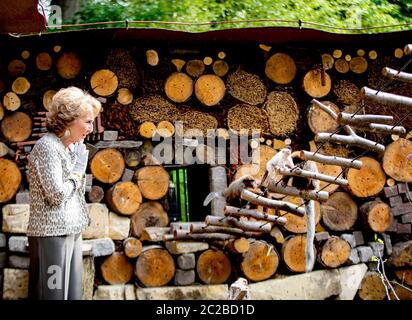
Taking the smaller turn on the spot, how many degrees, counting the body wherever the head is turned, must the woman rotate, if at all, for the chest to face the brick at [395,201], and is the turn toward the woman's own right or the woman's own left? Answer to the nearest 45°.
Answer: approximately 45° to the woman's own left

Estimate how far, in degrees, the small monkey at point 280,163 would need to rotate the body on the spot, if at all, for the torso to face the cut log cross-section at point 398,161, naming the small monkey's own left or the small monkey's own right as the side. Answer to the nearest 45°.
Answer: approximately 45° to the small monkey's own left

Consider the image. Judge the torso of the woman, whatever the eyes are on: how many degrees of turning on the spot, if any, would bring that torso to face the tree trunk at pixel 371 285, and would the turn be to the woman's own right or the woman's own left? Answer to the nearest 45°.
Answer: approximately 45° to the woman's own left

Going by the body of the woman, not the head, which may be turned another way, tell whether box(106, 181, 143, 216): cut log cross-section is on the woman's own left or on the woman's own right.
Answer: on the woman's own left

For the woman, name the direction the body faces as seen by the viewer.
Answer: to the viewer's right

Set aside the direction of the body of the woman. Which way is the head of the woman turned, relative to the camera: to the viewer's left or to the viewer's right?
to the viewer's right

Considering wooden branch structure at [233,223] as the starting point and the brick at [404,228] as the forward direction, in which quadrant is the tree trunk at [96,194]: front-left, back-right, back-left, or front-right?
back-left

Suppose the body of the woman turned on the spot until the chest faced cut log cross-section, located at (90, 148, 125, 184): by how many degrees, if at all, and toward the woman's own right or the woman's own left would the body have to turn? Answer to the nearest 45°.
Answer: approximately 90° to the woman's own left
